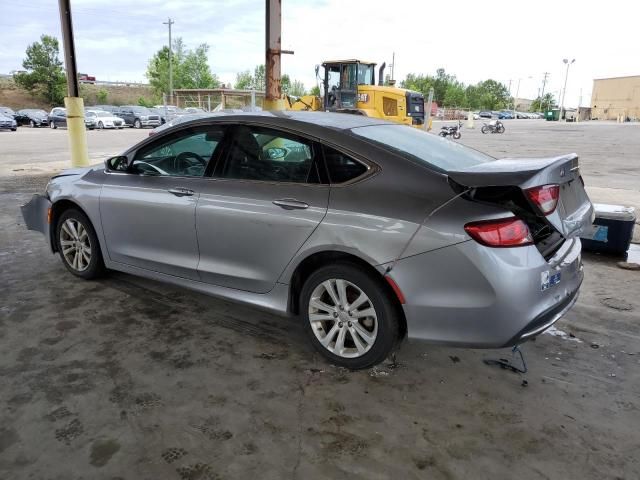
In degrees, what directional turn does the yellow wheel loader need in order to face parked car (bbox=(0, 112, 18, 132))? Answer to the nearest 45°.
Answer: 0° — it already faces it

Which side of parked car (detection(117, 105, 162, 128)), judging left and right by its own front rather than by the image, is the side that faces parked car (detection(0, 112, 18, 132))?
right

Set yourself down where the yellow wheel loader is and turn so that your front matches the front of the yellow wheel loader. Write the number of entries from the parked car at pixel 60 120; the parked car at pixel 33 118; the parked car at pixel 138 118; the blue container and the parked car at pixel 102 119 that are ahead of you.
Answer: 4

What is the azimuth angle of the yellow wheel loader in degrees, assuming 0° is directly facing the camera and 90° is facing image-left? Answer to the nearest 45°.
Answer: approximately 135°

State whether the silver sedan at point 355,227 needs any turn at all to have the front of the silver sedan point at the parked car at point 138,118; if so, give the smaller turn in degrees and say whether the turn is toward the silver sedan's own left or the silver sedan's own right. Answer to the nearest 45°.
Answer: approximately 45° to the silver sedan's own right

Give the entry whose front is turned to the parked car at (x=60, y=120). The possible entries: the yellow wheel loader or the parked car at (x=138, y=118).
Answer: the yellow wheel loader

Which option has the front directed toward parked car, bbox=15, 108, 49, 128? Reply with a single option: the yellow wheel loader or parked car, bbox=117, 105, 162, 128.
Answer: the yellow wheel loader

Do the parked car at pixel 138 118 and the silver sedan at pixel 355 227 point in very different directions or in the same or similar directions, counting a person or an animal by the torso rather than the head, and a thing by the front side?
very different directions

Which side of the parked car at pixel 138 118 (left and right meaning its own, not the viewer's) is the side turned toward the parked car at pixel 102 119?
right

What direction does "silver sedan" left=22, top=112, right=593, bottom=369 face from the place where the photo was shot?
facing away from the viewer and to the left of the viewer
